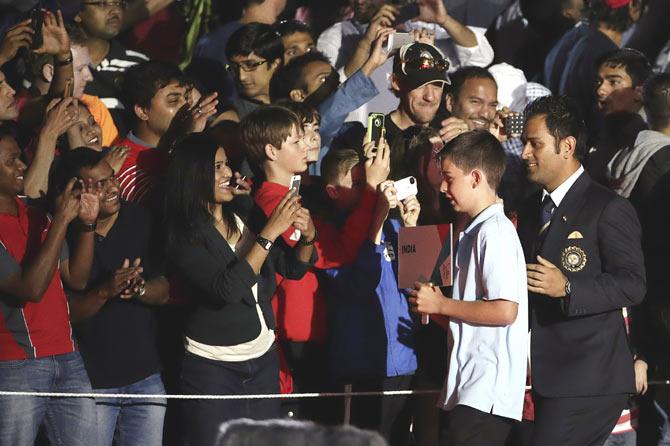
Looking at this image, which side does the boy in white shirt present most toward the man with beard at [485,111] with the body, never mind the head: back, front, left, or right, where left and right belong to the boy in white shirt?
right

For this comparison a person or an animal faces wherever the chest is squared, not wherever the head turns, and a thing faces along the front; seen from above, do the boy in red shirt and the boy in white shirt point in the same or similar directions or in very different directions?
very different directions

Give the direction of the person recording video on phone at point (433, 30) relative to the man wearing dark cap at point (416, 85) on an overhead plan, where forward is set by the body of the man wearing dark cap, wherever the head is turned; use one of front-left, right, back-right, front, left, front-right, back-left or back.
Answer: back-left

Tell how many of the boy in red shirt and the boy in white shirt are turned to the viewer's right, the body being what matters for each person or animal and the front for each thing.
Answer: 1

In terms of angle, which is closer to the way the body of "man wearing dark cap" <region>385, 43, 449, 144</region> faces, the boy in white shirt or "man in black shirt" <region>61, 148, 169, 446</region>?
the boy in white shirt

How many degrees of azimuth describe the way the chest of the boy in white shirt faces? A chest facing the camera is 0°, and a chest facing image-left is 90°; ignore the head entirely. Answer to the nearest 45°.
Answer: approximately 90°

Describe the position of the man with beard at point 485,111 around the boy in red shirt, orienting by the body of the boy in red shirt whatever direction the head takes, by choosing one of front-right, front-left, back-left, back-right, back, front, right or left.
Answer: front-left

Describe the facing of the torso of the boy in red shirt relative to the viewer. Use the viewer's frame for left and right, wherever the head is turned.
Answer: facing to the right of the viewer

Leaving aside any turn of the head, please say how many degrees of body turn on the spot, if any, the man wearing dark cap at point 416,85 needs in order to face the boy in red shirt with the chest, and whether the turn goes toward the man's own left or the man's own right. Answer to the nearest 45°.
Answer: approximately 90° to the man's own right

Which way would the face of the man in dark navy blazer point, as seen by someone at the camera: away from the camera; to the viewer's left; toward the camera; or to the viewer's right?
to the viewer's left

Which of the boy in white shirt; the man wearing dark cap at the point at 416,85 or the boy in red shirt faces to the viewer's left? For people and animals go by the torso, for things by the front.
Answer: the boy in white shirt

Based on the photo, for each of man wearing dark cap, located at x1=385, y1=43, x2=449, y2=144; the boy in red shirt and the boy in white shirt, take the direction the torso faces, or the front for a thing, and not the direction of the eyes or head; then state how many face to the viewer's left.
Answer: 1

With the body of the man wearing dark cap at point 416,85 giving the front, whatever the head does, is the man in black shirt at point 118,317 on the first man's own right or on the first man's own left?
on the first man's own right

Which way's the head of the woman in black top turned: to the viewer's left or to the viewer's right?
to the viewer's right
